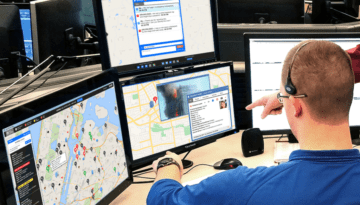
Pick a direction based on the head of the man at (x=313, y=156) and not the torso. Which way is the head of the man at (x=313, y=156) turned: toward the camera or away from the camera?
away from the camera

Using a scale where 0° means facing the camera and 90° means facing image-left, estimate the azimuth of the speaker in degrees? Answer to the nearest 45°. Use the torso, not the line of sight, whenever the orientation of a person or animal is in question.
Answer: approximately 0°

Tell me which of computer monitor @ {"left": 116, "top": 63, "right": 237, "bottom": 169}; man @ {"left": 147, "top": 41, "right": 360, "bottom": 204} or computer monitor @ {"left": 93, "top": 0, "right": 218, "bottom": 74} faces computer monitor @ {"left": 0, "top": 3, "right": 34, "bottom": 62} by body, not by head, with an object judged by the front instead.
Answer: the man

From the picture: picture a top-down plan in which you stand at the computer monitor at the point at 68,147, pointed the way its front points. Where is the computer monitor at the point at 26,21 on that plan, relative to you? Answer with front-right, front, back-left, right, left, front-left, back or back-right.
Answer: back-left
